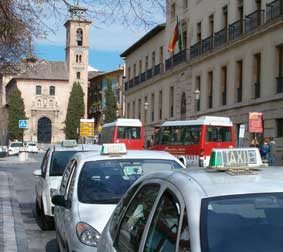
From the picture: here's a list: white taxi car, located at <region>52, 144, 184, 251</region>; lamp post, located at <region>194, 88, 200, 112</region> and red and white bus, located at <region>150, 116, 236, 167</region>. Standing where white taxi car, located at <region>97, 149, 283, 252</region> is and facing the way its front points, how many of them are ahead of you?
0

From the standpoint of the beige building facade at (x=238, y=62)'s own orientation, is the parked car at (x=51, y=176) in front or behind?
in front

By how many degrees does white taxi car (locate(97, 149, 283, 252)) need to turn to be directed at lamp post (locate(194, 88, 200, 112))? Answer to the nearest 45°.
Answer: approximately 135° to its left

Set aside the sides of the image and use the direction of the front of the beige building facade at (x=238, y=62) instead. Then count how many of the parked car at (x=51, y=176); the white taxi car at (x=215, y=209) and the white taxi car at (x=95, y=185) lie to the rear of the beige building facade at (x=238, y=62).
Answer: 0

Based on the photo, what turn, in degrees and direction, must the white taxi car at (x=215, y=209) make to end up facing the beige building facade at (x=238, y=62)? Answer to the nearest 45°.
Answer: approximately 135° to its left

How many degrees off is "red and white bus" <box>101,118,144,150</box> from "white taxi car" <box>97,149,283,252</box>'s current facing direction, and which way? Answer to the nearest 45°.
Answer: approximately 135° to its left

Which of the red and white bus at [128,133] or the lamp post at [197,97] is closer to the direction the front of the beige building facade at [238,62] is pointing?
the red and white bus

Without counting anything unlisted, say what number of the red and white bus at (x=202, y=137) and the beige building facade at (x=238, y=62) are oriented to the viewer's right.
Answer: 0

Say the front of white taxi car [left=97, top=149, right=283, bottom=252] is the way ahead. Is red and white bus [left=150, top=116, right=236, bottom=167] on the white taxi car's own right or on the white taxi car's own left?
on the white taxi car's own left

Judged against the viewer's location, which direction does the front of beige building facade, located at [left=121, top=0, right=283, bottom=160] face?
facing the viewer and to the left of the viewer

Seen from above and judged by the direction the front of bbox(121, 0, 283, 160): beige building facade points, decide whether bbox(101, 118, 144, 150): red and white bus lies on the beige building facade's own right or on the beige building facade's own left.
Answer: on the beige building facade's own right

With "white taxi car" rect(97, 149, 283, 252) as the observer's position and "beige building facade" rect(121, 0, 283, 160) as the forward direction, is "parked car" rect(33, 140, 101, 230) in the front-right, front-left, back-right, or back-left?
front-left

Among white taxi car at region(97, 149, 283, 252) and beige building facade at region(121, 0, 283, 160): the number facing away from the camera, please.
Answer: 0
